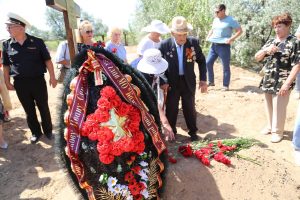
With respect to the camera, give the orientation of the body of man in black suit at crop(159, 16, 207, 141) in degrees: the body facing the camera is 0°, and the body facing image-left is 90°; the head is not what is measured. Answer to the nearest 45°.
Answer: approximately 0°

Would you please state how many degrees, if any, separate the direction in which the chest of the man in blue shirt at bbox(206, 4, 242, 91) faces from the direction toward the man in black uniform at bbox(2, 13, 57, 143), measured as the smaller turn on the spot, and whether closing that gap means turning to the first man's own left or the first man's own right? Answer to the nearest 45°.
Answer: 0° — they already face them

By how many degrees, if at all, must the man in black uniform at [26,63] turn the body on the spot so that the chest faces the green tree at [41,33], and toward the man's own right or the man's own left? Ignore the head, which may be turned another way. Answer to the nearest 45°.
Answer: approximately 135° to the man's own right

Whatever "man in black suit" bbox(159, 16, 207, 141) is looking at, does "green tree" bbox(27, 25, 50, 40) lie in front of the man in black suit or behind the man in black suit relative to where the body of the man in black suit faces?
behind

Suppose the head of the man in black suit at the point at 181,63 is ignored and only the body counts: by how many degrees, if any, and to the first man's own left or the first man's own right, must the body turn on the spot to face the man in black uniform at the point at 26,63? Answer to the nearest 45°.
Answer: approximately 90° to the first man's own right

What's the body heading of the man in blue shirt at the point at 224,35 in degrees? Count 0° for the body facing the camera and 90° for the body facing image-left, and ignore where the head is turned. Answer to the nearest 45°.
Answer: approximately 45°

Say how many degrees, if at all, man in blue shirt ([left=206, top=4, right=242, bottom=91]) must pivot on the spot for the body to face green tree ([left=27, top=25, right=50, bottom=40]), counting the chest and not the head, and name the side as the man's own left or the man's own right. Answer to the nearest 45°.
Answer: approximately 90° to the man's own right

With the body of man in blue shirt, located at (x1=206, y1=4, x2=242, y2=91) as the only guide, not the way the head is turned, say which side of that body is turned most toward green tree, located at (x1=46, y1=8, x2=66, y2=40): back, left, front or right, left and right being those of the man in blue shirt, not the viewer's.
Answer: right
